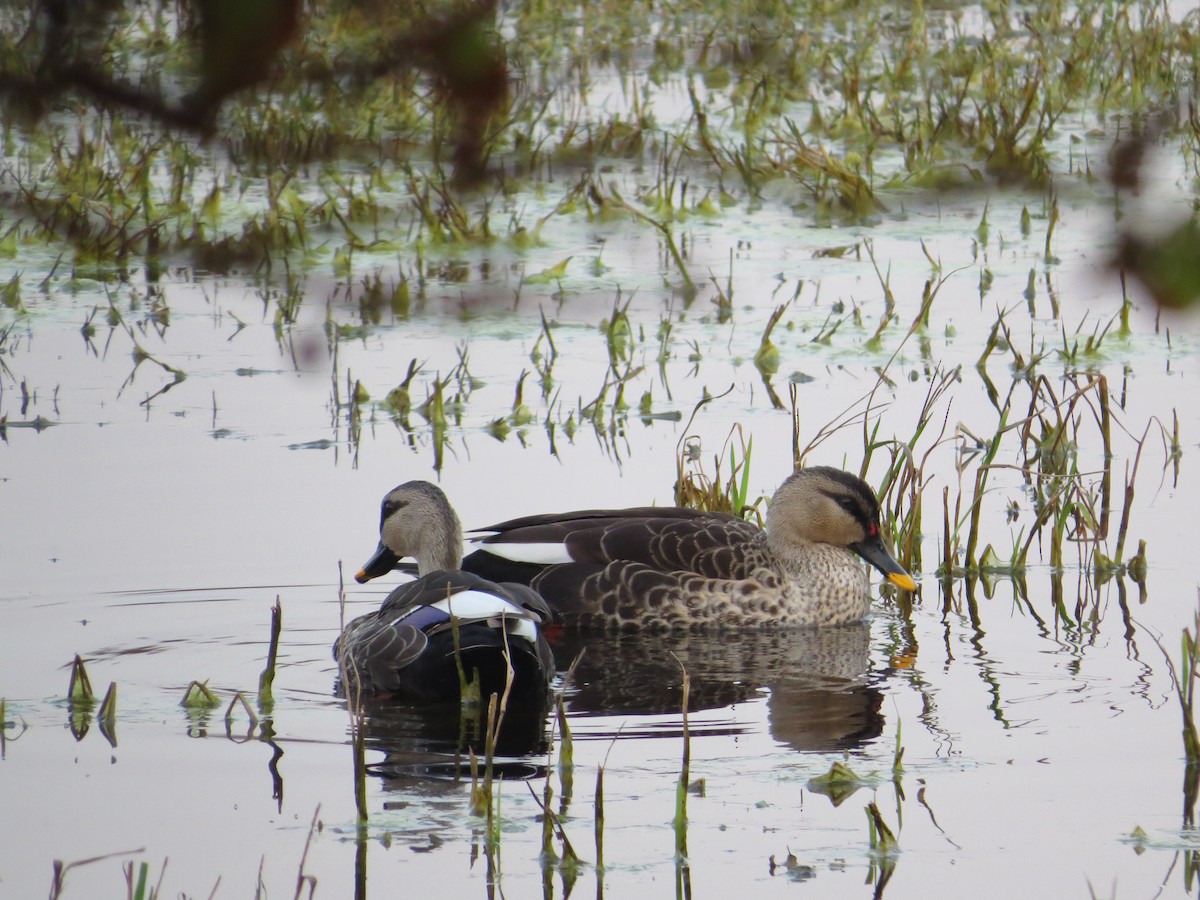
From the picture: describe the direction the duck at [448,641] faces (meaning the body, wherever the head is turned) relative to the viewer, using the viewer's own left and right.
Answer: facing away from the viewer and to the left of the viewer

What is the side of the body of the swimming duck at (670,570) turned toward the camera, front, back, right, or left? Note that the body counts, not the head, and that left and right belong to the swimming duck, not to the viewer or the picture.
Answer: right

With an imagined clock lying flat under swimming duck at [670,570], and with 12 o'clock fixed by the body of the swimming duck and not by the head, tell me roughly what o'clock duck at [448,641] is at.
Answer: The duck is roughly at 4 o'clock from the swimming duck.

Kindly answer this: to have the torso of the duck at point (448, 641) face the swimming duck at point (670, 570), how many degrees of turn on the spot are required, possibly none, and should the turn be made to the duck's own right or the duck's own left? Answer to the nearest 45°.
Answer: approximately 90° to the duck's own right

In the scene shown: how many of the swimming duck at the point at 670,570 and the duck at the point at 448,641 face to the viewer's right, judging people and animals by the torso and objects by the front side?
1

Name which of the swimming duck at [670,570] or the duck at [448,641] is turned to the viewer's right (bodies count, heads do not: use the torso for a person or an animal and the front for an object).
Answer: the swimming duck
